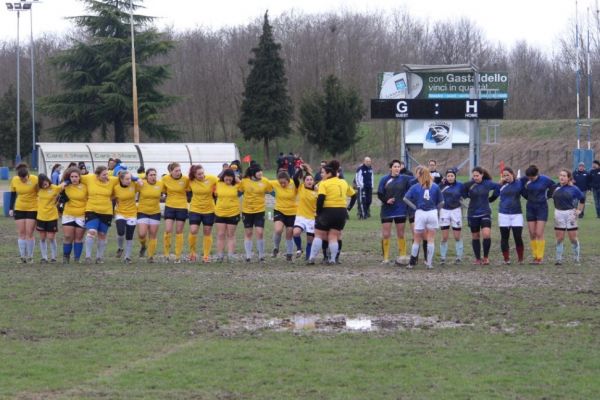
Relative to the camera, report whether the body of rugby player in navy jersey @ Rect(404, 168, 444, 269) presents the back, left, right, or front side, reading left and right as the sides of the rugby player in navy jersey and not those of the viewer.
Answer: back

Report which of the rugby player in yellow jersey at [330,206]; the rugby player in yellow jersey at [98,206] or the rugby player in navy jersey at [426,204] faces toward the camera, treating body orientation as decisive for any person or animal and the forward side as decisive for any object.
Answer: the rugby player in yellow jersey at [98,206]

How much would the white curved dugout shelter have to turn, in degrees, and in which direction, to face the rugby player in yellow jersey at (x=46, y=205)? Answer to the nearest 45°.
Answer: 0° — it already faces them

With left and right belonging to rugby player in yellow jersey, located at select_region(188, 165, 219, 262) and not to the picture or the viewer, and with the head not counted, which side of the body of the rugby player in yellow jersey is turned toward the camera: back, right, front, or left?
front

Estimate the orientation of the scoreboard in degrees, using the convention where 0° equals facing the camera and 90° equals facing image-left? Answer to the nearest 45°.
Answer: approximately 0°

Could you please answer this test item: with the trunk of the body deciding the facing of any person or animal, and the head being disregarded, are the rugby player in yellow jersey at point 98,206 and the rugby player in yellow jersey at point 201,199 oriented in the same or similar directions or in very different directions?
same or similar directions

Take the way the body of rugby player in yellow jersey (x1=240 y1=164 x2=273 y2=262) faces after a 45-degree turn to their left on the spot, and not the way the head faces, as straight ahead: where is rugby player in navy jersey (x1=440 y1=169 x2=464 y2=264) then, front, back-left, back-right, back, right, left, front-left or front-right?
front-left

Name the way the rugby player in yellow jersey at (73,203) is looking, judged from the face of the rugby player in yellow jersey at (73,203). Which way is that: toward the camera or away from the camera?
toward the camera

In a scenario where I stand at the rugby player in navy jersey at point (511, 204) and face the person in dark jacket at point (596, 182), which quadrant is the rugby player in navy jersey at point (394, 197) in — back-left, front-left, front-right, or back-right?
back-left

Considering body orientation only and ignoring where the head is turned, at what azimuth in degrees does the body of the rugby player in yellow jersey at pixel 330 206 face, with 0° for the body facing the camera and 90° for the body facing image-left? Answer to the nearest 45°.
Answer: approximately 135°

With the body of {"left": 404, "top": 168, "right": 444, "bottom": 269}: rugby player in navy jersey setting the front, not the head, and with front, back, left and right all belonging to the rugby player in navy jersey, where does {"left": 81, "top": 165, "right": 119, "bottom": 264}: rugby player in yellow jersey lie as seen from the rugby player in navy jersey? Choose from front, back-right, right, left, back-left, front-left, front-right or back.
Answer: left

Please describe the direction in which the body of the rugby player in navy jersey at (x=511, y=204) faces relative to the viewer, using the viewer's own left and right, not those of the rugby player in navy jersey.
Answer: facing the viewer
